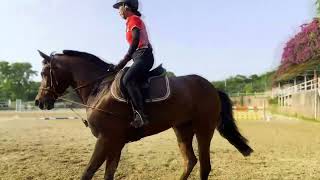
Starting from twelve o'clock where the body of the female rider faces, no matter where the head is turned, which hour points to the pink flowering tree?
The pink flowering tree is roughly at 4 o'clock from the female rider.

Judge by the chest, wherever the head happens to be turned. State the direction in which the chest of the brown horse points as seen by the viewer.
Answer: to the viewer's left

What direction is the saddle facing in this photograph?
to the viewer's left

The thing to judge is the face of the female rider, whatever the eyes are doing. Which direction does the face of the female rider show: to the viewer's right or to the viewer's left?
to the viewer's left

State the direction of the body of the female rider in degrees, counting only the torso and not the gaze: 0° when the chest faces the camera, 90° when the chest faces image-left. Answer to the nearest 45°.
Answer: approximately 90°

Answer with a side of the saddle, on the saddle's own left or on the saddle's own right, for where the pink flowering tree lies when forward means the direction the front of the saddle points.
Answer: on the saddle's own right

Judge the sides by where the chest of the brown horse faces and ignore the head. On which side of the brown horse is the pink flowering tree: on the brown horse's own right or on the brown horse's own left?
on the brown horse's own right
